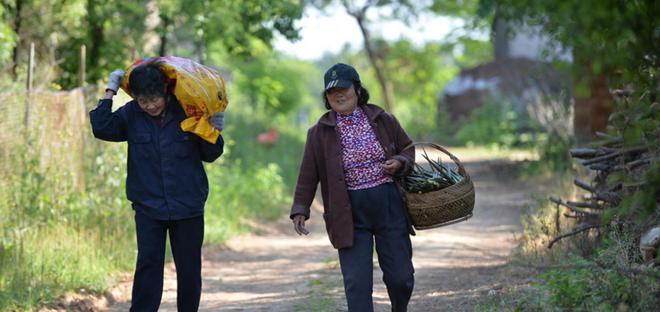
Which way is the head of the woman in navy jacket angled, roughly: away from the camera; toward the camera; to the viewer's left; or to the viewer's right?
toward the camera

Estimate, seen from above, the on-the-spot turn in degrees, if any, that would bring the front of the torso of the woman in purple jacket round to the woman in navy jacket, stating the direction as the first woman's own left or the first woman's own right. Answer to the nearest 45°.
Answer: approximately 90° to the first woman's own right

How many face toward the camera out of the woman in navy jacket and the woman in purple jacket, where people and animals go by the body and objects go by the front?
2

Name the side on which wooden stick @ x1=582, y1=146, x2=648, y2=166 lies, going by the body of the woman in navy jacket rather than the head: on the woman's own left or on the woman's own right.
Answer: on the woman's own left

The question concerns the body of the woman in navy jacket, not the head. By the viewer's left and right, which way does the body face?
facing the viewer

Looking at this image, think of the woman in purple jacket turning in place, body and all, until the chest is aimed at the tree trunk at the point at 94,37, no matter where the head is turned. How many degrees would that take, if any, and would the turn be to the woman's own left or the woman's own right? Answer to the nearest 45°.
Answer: approximately 135° to the woman's own right

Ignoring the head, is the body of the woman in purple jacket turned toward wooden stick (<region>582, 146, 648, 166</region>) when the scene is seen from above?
no

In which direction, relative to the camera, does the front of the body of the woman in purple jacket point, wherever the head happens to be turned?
toward the camera

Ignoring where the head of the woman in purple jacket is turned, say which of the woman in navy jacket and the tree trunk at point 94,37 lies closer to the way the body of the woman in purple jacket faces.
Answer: the woman in navy jacket

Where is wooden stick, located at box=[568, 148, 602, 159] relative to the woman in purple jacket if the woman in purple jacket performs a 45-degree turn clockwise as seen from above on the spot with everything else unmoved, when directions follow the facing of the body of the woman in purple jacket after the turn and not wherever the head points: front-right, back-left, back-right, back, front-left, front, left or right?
back

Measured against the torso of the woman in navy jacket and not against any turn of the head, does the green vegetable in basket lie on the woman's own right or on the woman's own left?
on the woman's own left

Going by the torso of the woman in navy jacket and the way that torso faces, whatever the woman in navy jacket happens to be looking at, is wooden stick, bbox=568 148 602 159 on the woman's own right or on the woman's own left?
on the woman's own left

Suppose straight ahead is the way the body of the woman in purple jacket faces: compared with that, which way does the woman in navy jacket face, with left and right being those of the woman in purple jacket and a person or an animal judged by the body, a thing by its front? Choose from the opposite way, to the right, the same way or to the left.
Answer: the same way

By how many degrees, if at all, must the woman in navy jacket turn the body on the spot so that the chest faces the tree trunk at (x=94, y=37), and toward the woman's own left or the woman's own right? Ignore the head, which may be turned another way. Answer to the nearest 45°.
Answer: approximately 180°
